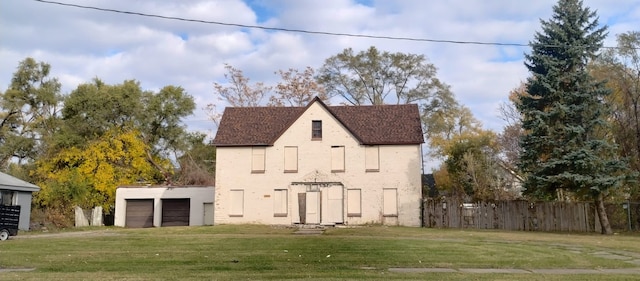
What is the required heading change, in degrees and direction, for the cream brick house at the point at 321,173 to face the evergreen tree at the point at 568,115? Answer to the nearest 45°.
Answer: approximately 45° to its left

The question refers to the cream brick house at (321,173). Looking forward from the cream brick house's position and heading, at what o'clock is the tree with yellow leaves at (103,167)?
The tree with yellow leaves is roughly at 4 o'clock from the cream brick house.

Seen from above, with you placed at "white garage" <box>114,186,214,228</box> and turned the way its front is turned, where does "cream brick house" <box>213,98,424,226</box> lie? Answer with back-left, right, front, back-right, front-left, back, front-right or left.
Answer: front-left

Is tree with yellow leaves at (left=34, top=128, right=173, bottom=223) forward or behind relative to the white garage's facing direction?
behind

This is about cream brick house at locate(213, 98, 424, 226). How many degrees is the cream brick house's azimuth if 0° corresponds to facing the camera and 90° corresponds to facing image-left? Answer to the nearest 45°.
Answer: approximately 0°

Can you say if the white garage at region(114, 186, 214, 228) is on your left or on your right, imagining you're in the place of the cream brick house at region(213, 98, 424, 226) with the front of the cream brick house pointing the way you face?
on your right

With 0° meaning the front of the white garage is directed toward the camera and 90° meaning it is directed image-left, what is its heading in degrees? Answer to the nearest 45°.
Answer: approximately 0°

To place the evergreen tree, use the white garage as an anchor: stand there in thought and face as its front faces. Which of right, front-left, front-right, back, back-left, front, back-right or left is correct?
front-left

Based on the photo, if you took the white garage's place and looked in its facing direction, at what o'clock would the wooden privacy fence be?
The wooden privacy fence is roughly at 10 o'clock from the white garage.

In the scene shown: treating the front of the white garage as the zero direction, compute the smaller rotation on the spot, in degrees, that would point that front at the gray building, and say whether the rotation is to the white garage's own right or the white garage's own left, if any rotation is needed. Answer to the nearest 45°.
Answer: approximately 45° to the white garage's own right

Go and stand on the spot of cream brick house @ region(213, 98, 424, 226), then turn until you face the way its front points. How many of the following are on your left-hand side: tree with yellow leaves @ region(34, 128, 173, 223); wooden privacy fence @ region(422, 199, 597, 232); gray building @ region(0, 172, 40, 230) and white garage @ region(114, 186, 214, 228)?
1

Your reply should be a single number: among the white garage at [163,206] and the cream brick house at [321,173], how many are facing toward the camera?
2

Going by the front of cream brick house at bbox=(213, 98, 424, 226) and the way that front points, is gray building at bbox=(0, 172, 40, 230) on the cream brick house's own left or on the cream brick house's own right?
on the cream brick house's own right
